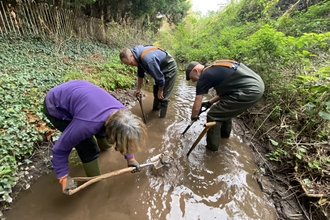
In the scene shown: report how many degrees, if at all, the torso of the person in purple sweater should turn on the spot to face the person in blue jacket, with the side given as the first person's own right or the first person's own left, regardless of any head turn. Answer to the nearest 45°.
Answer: approximately 90° to the first person's own left

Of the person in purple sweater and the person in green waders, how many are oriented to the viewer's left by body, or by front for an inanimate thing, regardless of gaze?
1

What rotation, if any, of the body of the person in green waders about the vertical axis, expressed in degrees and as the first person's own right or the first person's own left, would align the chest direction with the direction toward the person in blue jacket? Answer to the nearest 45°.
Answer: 0° — they already face them

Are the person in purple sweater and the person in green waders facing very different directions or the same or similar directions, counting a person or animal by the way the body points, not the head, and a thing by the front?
very different directions

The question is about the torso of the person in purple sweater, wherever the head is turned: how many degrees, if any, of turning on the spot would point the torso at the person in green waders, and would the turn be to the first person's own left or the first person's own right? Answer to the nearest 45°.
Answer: approximately 45° to the first person's own left

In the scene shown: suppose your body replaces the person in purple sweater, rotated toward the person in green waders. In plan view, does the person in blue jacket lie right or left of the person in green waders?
left

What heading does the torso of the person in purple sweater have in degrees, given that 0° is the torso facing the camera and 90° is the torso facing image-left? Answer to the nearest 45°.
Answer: approximately 315°

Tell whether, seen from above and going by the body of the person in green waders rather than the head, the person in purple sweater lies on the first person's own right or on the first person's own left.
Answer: on the first person's own left

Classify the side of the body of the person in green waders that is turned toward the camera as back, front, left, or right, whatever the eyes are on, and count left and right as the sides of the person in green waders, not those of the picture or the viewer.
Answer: left

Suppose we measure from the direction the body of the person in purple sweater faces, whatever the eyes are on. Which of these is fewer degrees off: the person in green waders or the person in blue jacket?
the person in green waders
